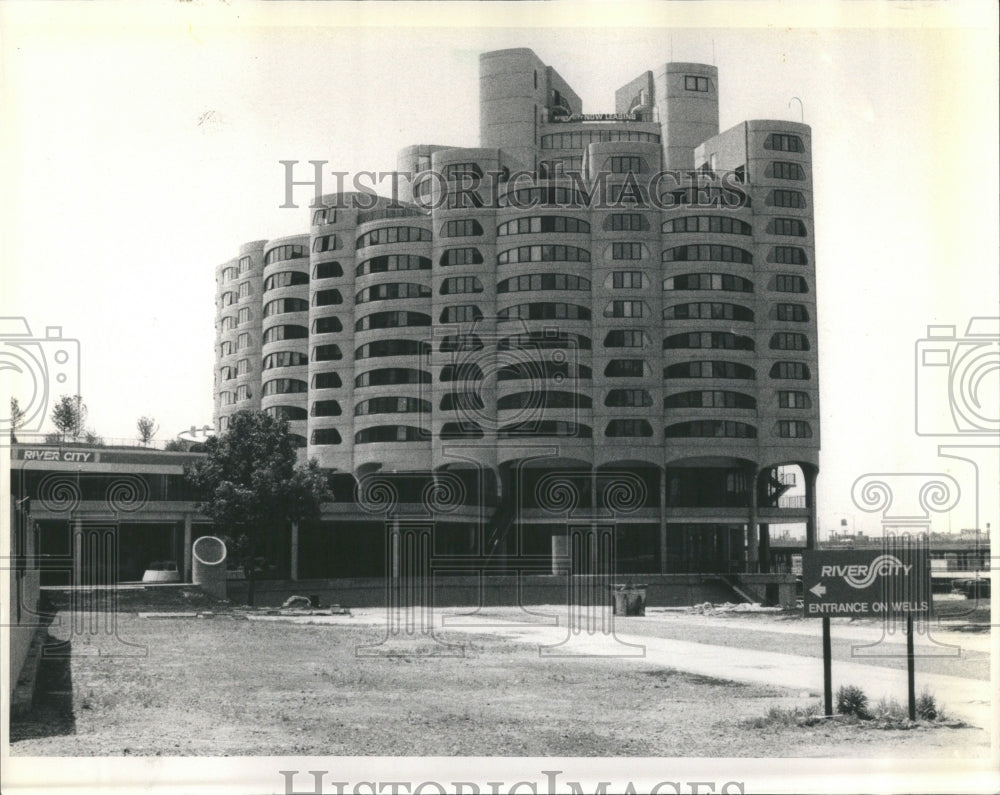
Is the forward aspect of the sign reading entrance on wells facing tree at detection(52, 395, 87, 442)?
no

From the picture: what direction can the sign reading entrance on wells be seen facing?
toward the camera

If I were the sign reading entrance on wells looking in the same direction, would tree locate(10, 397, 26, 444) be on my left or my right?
on my right

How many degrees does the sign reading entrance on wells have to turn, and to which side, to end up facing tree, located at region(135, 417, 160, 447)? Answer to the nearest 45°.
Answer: approximately 135° to its right

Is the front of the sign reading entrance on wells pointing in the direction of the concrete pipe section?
no

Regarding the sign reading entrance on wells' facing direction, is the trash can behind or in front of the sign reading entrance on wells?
behind
